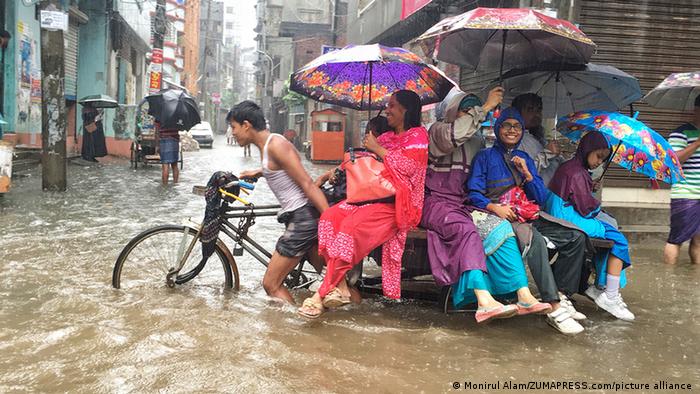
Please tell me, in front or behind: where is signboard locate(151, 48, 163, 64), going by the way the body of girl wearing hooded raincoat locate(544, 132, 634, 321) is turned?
behind

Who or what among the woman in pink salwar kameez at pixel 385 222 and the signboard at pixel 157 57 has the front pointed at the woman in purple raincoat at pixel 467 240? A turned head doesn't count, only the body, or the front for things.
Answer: the signboard

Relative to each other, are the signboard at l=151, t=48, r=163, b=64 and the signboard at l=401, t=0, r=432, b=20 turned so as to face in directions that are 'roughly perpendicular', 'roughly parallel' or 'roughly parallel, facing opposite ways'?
roughly perpendicular

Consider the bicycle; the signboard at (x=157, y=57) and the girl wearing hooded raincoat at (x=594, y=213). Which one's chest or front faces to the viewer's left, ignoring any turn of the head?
the bicycle

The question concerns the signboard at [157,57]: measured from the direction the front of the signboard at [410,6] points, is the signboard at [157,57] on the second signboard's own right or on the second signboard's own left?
on the second signboard's own right

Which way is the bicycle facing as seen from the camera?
to the viewer's left

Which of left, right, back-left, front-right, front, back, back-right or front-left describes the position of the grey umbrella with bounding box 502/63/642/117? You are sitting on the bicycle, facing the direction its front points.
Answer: back

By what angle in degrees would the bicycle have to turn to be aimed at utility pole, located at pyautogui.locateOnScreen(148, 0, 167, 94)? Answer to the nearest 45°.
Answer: approximately 90° to its right

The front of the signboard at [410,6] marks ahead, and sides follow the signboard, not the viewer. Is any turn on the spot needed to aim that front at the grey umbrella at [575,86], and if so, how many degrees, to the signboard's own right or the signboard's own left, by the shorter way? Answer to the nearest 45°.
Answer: approximately 45° to the signboard's own left
